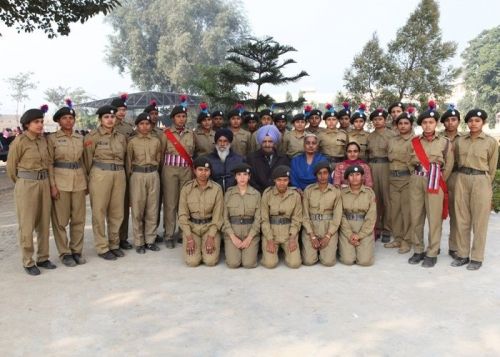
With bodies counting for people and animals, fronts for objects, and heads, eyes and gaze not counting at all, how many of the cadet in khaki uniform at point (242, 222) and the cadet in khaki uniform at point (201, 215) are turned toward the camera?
2

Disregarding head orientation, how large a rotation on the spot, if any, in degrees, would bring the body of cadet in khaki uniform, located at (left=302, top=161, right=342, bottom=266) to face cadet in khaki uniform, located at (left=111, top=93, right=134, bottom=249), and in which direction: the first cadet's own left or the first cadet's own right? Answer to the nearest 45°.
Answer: approximately 90° to the first cadet's own right

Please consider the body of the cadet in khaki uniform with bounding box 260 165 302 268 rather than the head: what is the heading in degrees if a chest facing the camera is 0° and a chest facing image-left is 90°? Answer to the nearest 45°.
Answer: approximately 0°

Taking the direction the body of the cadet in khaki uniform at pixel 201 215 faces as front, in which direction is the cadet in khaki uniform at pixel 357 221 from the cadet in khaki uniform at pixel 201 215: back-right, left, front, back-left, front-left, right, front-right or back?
left

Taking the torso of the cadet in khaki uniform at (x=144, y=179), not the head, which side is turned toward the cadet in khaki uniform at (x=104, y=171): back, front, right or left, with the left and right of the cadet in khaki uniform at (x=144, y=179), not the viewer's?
right
